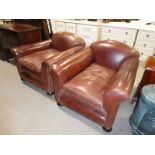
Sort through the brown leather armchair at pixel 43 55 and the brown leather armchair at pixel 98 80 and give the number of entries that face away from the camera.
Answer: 0

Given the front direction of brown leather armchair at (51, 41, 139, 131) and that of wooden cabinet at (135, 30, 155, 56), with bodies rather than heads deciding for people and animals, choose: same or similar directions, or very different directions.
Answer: same or similar directions

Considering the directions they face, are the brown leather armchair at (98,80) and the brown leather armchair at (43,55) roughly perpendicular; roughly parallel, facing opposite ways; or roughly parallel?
roughly parallel

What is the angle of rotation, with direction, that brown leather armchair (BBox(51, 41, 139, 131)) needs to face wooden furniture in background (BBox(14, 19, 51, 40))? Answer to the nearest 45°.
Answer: approximately 90° to its right

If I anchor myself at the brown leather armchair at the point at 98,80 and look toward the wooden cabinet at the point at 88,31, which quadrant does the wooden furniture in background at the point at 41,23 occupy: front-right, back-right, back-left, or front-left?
front-left

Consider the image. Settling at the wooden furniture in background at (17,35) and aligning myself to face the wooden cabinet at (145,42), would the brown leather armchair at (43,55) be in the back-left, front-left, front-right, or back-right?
front-right

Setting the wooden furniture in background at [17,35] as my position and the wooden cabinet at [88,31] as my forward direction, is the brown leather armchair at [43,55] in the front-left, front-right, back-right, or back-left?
front-right

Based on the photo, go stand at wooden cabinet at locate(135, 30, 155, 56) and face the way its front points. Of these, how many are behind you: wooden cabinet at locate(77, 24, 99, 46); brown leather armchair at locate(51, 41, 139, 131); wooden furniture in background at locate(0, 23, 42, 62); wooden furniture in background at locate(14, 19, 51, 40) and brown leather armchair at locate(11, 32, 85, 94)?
0

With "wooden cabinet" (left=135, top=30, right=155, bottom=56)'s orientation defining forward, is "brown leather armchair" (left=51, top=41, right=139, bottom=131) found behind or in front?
in front

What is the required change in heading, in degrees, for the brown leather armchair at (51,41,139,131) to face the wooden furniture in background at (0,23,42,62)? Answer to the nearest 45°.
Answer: approximately 90° to its right

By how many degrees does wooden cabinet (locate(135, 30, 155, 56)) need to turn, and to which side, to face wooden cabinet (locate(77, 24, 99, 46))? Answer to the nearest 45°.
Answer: approximately 45° to its right

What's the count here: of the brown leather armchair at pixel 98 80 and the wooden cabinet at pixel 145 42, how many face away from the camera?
0

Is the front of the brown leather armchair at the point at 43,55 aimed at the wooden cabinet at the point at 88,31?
no

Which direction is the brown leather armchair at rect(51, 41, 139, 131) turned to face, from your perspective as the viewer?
facing the viewer and to the left of the viewer

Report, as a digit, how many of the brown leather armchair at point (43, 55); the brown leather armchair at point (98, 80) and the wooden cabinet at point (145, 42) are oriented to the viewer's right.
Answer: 0

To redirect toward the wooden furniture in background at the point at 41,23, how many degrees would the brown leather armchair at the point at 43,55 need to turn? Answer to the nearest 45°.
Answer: approximately 135° to its right

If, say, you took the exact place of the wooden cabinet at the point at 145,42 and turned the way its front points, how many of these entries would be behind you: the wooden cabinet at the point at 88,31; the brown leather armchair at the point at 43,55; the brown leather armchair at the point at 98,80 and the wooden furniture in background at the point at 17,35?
0
